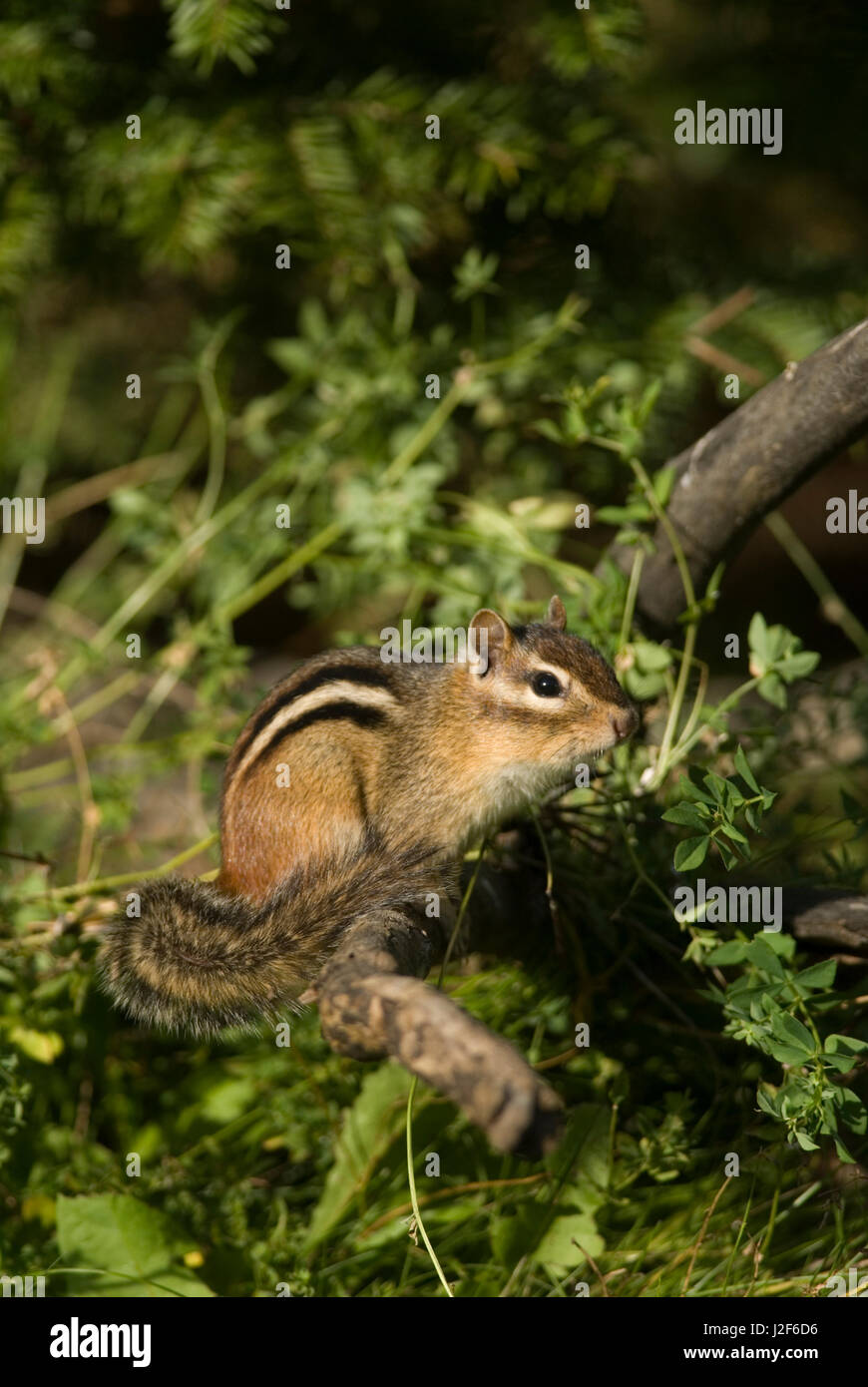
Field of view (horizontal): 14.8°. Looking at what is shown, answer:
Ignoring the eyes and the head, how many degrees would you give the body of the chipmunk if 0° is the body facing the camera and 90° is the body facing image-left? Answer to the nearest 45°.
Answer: approximately 270°
